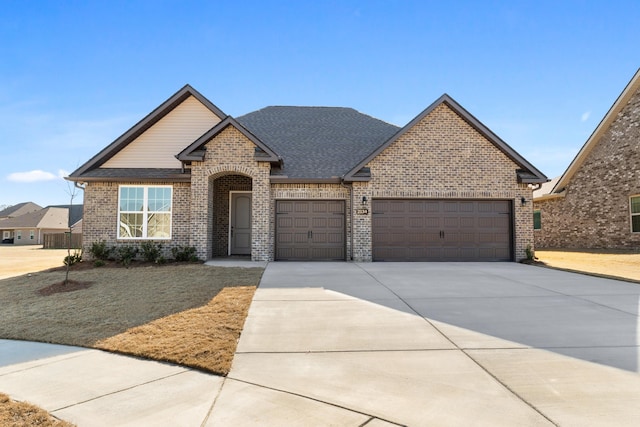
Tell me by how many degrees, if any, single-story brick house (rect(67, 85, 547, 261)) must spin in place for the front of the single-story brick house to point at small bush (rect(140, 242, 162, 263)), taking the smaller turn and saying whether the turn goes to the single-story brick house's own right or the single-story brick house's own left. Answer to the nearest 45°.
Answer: approximately 90° to the single-story brick house's own right

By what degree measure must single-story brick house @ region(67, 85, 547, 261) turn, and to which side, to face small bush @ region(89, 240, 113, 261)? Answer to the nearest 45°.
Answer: approximately 90° to its right

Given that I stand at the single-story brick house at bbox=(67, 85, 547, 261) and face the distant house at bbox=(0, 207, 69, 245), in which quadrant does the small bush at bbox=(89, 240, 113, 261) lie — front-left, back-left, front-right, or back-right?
front-left

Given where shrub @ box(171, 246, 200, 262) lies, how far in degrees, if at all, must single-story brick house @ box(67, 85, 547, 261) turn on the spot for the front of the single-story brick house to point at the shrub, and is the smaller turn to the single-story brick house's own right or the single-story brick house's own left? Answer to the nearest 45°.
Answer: approximately 90° to the single-story brick house's own right

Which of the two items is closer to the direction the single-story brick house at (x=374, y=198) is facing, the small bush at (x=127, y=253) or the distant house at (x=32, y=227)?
the small bush

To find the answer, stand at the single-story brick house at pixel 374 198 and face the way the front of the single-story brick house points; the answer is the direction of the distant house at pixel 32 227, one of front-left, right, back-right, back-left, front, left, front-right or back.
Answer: back-right

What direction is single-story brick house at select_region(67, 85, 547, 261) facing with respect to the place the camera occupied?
facing the viewer

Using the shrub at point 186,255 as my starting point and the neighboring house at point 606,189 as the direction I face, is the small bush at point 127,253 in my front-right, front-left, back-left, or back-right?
back-left

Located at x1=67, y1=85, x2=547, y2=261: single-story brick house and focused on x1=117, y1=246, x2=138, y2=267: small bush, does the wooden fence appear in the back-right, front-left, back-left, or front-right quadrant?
front-right
